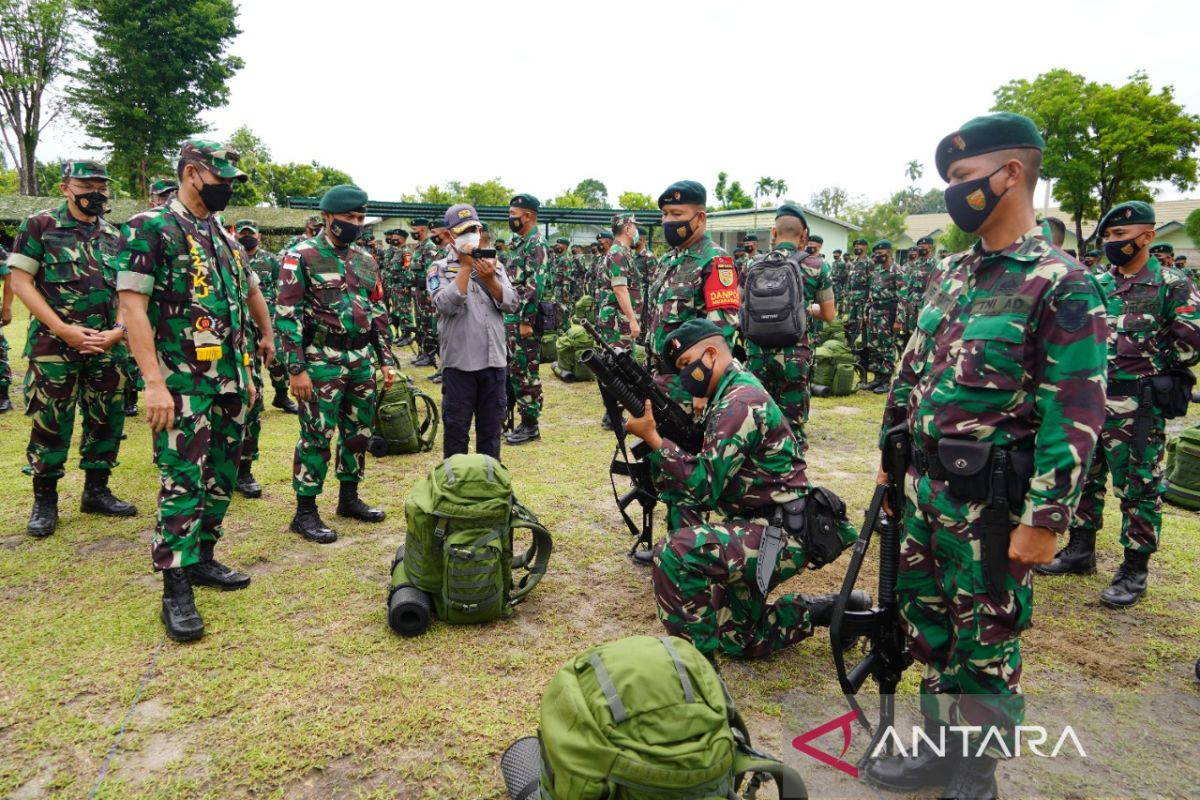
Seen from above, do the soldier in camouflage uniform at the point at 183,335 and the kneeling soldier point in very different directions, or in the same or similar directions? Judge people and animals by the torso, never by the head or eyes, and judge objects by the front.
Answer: very different directions

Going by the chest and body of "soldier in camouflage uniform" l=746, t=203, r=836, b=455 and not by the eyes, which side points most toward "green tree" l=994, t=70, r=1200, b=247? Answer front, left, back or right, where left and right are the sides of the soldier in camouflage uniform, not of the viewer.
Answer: front

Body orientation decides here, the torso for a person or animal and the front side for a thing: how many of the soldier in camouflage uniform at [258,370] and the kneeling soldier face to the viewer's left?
1

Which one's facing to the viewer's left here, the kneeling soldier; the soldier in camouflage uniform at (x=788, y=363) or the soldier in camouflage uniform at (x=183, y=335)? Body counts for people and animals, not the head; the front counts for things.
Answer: the kneeling soldier

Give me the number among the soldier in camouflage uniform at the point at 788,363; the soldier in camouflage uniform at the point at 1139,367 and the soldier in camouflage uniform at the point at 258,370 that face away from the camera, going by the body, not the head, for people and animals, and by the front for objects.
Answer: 1

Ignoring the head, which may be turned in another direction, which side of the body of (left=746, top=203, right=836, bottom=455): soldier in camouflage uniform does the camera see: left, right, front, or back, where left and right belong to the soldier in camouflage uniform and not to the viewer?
back

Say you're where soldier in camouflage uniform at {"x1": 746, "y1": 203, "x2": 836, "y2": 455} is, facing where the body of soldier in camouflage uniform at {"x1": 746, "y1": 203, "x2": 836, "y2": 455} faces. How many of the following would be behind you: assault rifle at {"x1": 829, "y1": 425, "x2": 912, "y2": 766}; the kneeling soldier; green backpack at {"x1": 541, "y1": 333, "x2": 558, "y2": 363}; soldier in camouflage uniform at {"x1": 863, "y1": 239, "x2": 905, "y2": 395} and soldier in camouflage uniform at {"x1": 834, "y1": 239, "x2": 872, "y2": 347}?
2

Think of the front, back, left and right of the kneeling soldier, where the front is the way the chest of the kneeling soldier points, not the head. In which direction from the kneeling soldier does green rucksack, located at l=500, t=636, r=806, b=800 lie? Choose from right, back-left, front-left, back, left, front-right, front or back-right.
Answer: left

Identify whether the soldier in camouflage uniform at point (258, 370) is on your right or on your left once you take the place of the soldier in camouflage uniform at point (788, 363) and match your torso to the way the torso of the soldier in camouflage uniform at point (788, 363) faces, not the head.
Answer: on your left

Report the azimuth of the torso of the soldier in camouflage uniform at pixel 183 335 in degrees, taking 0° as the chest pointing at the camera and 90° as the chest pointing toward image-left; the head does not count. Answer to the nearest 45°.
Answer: approximately 315°

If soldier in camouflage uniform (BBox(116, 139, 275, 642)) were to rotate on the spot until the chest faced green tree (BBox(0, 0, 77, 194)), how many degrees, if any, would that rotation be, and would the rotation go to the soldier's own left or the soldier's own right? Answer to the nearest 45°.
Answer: approximately 135° to the soldier's own left

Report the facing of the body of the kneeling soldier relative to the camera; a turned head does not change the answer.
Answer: to the viewer's left
